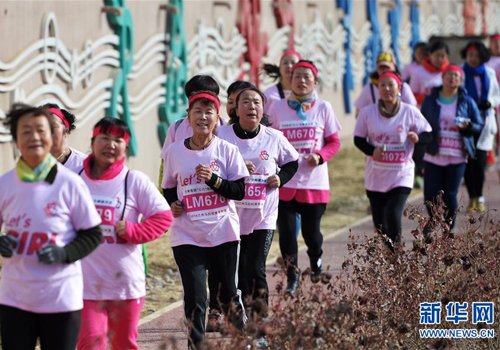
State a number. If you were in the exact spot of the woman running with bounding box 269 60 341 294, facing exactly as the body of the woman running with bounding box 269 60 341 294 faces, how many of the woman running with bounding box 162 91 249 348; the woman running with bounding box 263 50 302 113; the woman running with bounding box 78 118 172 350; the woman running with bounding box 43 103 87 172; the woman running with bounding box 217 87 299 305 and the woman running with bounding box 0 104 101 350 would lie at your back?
1

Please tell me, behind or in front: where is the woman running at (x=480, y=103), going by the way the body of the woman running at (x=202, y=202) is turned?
behind

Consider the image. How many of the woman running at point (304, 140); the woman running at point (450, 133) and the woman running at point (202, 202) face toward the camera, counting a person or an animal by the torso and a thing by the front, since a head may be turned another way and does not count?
3

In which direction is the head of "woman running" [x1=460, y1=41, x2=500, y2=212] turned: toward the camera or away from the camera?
toward the camera

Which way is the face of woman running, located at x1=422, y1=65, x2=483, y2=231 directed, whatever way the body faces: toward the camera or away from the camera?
toward the camera

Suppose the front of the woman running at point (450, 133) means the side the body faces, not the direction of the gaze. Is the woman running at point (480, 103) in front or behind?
behind

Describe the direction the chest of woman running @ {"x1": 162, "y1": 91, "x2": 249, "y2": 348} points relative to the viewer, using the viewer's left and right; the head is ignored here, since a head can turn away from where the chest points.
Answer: facing the viewer

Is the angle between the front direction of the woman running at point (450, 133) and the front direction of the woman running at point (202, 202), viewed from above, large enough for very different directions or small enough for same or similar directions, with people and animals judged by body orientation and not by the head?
same or similar directions

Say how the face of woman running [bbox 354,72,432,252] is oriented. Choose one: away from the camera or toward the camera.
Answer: toward the camera

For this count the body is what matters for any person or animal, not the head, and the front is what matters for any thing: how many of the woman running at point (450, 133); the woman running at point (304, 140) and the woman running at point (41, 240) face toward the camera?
3

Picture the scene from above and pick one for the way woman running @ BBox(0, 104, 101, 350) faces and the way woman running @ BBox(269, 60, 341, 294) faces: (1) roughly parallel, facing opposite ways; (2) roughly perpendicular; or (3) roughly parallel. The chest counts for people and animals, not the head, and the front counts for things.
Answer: roughly parallel

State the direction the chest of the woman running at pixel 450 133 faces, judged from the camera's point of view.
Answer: toward the camera

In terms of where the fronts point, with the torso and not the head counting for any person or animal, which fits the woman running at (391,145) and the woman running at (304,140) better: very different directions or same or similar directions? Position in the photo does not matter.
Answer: same or similar directions

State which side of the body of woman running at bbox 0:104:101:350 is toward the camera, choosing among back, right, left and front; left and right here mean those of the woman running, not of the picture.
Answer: front
